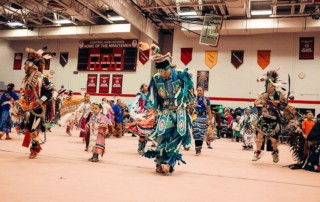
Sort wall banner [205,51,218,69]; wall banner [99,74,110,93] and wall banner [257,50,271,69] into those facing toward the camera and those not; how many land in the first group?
3

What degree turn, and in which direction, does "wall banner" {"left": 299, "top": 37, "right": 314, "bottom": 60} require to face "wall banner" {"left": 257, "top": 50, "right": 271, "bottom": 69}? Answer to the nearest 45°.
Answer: approximately 90° to its right

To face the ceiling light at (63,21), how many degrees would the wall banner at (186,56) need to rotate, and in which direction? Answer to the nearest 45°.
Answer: approximately 90° to its right

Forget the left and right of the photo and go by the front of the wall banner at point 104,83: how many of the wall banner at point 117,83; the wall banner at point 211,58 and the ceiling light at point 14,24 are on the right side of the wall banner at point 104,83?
1

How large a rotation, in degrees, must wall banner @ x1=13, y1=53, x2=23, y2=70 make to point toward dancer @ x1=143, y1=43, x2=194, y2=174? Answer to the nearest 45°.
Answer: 0° — it already faces them

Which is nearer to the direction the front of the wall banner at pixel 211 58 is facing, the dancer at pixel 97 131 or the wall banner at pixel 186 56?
the dancer

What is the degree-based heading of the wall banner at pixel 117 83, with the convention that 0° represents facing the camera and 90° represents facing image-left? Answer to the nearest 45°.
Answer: approximately 0°

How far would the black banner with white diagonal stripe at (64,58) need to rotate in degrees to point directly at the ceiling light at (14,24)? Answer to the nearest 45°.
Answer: approximately 90° to its right

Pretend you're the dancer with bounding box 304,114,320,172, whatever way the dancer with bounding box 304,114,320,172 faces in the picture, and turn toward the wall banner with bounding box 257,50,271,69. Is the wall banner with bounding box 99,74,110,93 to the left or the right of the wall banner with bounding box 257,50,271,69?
left

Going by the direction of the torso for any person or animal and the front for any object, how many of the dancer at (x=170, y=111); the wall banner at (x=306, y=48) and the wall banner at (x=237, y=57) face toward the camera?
3

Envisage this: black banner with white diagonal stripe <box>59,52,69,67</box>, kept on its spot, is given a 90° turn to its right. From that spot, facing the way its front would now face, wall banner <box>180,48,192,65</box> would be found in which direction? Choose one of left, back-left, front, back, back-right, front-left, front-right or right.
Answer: back-left

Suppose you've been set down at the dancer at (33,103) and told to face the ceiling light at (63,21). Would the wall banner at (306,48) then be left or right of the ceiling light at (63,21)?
right

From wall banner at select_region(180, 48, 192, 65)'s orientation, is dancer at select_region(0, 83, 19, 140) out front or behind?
out front
